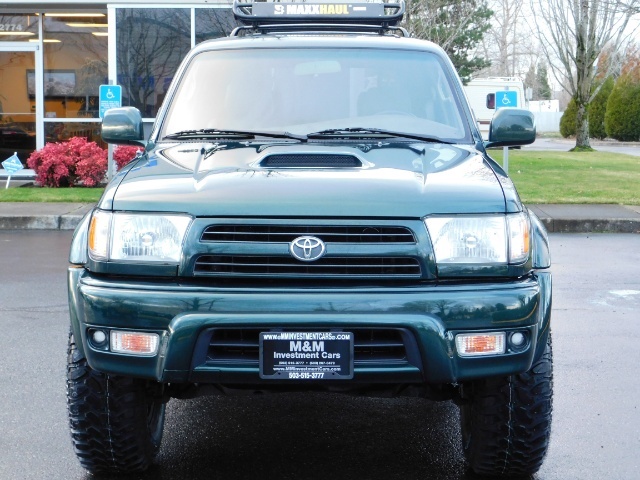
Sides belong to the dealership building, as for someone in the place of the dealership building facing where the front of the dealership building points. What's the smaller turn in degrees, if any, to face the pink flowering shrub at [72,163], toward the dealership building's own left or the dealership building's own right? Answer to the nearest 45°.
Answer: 0° — it already faces it

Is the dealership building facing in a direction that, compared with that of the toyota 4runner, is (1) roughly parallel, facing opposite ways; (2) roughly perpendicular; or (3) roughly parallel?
roughly parallel

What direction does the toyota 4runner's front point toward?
toward the camera

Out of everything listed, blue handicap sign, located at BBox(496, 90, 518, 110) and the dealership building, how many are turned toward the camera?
2

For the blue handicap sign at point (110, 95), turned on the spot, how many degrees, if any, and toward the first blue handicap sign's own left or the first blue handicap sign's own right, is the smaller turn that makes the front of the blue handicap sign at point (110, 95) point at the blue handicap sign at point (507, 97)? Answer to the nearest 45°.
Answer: approximately 90° to the first blue handicap sign's own left

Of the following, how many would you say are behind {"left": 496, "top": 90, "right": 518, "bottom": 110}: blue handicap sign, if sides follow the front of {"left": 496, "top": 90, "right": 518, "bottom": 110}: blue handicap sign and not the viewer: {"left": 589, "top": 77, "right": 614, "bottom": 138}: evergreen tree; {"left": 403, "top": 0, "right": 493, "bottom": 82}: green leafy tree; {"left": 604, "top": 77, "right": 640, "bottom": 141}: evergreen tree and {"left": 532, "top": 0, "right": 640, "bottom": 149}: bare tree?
4

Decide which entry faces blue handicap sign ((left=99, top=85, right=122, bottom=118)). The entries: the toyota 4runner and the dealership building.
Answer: the dealership building

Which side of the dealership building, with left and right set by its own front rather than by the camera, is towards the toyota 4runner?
front

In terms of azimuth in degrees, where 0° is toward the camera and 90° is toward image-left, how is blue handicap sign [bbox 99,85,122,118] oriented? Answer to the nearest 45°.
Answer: approximately 0°

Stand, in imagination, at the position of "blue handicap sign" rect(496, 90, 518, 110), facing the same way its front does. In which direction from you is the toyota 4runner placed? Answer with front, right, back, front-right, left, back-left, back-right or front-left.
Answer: front

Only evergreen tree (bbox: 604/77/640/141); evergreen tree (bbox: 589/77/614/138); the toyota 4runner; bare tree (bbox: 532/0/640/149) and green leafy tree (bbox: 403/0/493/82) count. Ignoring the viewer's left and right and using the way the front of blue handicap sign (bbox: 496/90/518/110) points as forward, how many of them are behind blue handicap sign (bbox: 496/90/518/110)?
4

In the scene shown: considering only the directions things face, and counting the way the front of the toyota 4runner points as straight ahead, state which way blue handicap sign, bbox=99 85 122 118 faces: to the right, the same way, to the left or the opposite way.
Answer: the same way

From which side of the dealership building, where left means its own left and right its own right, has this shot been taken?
front

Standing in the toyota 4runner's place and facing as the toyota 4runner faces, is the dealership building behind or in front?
behind
